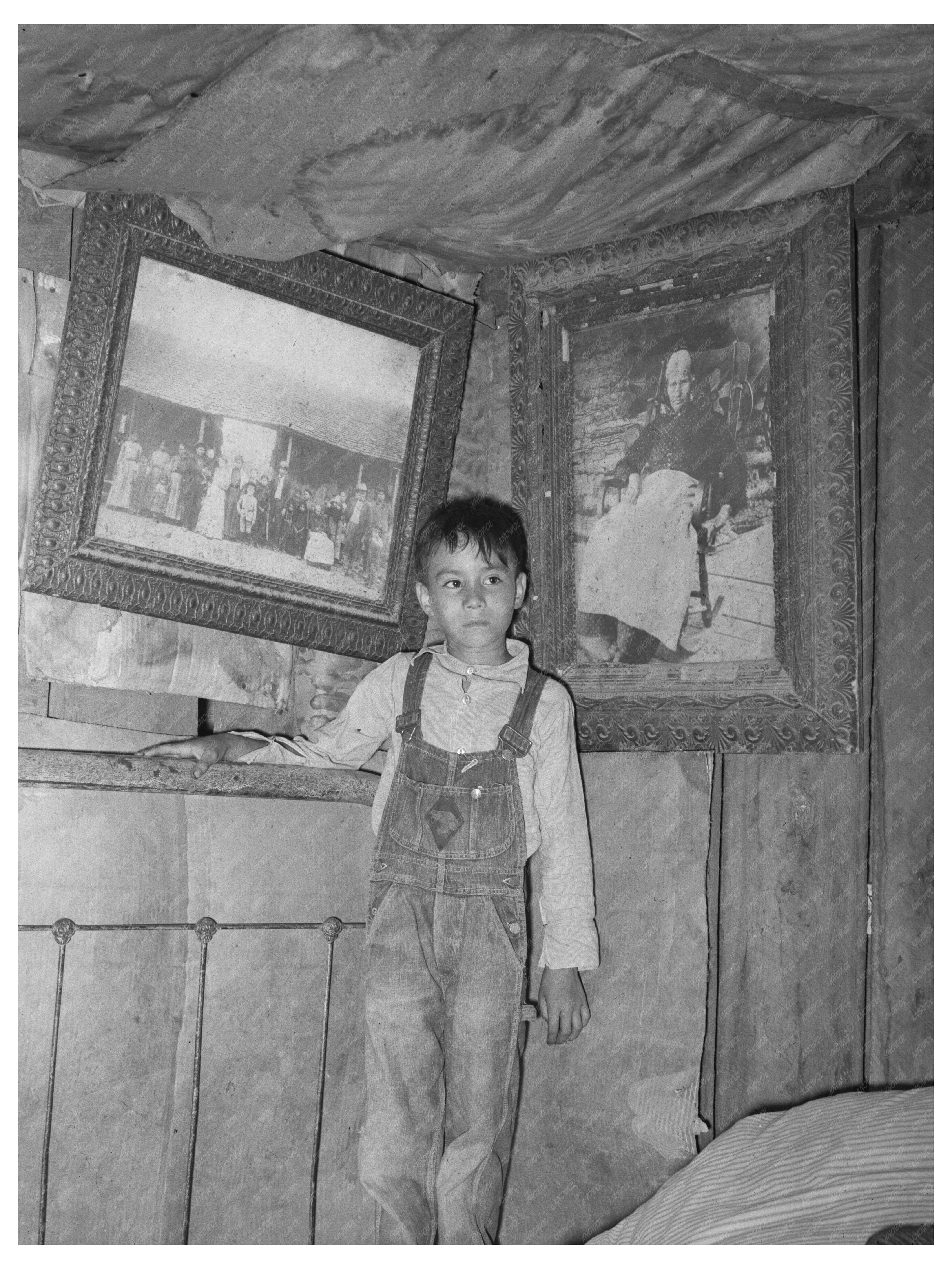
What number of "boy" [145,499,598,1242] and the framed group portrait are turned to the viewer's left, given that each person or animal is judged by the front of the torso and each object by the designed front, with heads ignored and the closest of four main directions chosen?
0

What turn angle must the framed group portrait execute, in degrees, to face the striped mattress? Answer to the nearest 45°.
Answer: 0° — it already faces it

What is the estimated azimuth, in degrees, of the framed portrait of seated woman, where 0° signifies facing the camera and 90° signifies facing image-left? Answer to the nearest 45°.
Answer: approximately 45°

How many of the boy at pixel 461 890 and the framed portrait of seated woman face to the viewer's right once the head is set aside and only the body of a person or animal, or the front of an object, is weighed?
0

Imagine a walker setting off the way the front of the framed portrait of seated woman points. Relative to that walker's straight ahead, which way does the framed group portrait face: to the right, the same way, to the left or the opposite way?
to the left

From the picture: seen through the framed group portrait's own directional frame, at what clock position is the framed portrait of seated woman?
The framed portrait of seated woman is roughly at 11 o'clock from the framed group portrait.

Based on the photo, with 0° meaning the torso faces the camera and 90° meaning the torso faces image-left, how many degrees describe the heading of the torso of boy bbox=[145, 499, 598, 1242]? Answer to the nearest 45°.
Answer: approximately 0°
